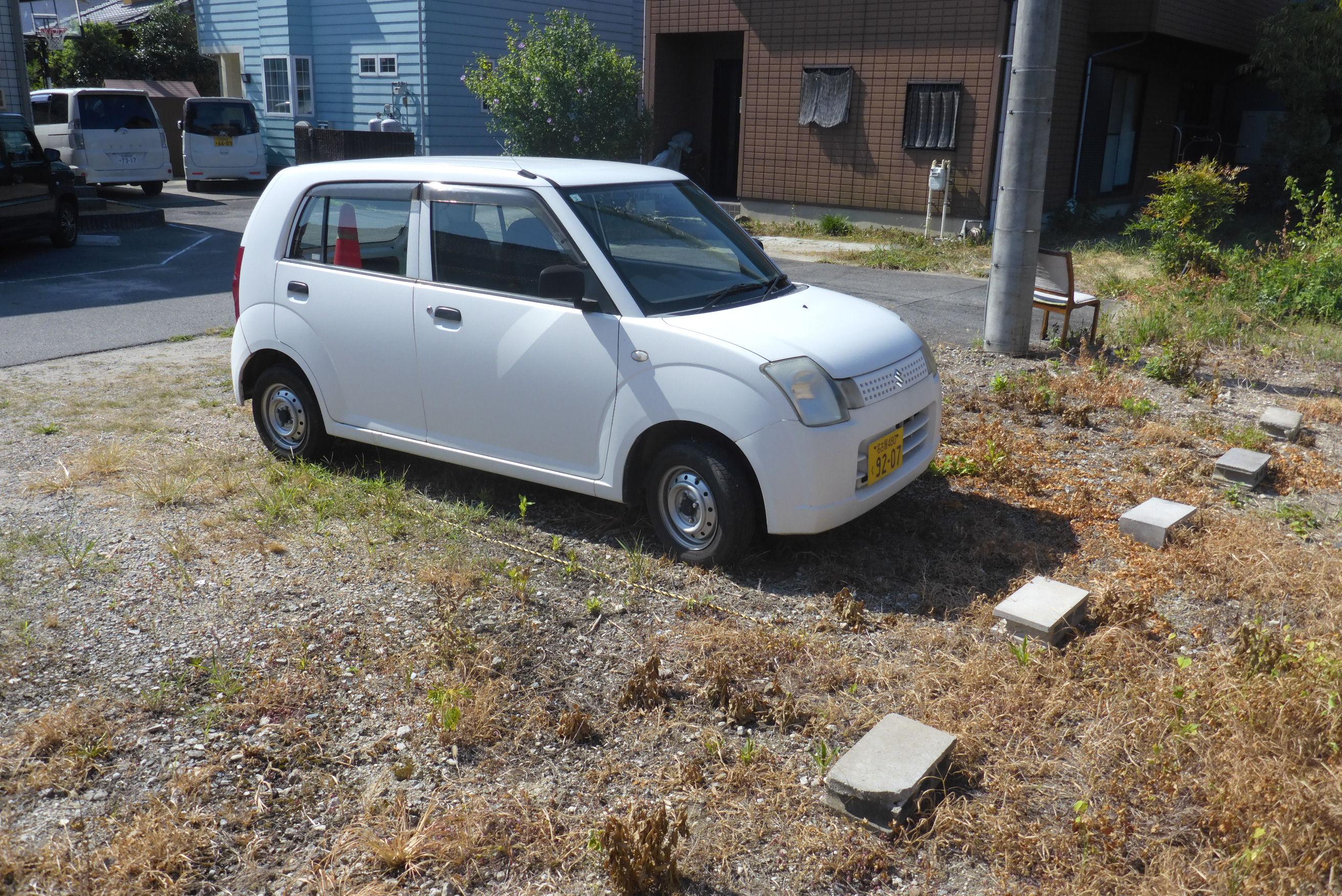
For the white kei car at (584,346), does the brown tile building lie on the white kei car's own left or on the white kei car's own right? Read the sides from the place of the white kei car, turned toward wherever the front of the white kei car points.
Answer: on the white kei car's own left

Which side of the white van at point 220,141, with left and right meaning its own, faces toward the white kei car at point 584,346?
back

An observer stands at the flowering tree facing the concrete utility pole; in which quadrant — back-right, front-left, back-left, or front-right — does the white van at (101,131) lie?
back-right

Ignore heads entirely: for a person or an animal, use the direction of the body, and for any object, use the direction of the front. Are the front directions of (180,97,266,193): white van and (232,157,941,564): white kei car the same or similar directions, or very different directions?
very different directions

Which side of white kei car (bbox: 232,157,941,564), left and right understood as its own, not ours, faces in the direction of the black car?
back

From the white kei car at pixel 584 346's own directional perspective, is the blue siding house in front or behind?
behind

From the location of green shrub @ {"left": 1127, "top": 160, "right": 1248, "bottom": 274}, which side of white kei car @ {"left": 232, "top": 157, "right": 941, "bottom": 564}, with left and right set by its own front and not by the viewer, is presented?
left

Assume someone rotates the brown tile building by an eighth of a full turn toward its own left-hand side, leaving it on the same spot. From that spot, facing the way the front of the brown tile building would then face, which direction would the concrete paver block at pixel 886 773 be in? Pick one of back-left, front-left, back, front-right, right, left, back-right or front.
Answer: front-right

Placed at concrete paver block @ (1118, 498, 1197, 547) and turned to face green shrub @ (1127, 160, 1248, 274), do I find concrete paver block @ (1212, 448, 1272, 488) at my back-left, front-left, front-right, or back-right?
front-right

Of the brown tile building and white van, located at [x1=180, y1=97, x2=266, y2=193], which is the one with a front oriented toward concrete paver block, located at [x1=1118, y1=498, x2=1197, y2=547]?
the brown tile building

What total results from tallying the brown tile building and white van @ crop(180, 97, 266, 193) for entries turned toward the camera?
1

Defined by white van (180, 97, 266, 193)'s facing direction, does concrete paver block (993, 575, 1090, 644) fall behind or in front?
behind

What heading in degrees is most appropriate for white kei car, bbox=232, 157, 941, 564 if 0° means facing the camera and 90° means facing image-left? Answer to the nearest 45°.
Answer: approximately 315°

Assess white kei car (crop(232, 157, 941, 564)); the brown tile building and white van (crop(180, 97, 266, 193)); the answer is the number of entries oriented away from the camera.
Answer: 1

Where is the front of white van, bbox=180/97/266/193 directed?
away from the camera

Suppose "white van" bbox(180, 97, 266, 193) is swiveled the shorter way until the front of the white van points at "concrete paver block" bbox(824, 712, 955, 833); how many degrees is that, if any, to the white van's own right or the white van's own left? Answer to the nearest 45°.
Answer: approximately 180°

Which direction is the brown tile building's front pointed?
toward the camera

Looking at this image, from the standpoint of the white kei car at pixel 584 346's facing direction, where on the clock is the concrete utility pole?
The concrete utility pole is roughly at 9 o'clock from the white kei car.
